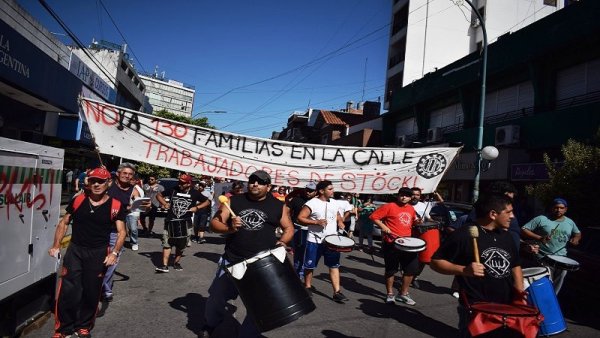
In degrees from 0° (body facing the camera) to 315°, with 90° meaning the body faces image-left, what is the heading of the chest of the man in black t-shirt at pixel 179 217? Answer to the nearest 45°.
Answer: approximately 0°

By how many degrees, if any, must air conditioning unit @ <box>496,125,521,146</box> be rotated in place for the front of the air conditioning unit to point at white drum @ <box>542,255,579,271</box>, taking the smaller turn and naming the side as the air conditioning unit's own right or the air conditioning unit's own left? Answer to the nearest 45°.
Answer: approximately 45° to the air conditioning unit's own left

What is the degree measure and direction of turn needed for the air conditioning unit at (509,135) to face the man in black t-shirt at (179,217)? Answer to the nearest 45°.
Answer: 0° — it already faces them

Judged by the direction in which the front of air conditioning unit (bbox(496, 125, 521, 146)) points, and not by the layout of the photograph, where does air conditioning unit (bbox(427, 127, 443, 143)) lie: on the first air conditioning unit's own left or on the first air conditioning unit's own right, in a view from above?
on the first air conditioning unit's own right

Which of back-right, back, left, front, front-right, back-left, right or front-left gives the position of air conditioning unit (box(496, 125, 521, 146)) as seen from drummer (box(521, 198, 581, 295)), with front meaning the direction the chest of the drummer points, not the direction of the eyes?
back

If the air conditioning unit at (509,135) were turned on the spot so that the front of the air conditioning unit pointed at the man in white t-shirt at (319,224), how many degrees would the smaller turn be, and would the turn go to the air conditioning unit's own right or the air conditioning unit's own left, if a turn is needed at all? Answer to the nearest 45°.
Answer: approximately 45° to the air conditioning unit's own left

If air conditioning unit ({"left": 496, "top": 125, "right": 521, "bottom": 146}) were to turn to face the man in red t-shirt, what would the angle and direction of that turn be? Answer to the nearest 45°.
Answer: approximately 45° to its left

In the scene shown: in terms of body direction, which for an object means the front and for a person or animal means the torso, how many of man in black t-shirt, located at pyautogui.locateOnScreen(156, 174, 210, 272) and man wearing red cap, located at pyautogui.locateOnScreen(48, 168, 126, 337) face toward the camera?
2
